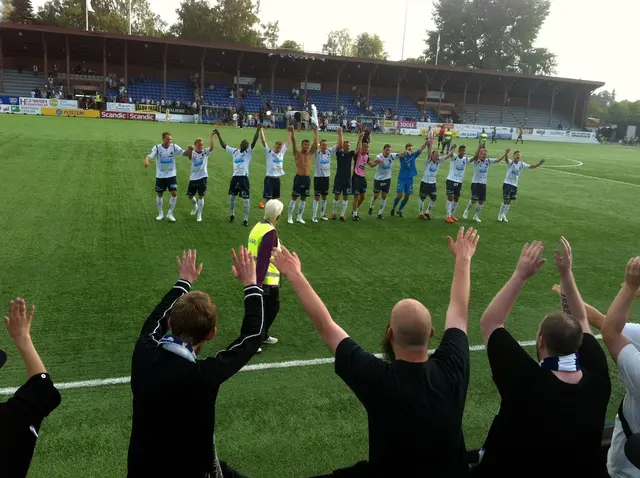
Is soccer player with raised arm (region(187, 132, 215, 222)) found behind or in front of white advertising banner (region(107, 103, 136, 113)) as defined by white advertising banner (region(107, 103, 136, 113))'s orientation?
in front

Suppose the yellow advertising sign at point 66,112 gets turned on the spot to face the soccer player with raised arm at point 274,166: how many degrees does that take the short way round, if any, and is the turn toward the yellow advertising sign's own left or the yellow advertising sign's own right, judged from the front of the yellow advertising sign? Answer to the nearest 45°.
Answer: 0° — it already faces them

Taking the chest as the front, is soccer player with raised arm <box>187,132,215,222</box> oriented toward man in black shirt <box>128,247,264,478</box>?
yes

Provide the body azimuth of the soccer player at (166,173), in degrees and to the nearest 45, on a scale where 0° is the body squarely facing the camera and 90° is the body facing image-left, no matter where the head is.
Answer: approximately 0°

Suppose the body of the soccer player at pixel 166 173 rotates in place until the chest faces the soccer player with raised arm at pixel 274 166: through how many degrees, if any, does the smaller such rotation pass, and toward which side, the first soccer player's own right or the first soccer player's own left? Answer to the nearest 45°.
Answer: approximately 90° to the first soccer player's own left

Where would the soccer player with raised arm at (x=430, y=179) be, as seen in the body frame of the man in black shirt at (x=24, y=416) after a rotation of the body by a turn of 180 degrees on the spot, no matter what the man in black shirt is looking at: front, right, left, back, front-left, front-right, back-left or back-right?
back-left

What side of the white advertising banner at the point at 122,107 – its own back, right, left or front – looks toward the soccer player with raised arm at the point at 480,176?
front

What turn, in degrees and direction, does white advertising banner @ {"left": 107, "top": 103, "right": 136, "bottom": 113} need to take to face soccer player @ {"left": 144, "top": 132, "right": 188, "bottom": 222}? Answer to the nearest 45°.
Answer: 0° — it already faces them

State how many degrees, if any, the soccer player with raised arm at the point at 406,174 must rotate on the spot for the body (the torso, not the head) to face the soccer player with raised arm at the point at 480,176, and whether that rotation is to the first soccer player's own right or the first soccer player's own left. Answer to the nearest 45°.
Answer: approximately 90° to the first soccer player's own left

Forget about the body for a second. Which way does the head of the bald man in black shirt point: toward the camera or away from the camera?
away from the camera

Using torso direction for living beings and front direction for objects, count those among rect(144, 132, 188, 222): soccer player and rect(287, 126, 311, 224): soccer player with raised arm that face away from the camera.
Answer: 0

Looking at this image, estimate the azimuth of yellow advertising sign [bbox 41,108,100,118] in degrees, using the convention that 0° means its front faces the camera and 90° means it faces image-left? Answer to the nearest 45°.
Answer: approximately 0°

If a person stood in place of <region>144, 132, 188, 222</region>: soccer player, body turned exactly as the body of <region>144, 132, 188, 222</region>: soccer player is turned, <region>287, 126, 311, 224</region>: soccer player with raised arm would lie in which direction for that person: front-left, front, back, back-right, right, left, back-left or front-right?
left

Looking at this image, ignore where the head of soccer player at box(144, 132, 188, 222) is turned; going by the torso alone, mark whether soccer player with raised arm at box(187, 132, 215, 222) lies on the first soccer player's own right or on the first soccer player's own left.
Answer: on the first soccer player's own left

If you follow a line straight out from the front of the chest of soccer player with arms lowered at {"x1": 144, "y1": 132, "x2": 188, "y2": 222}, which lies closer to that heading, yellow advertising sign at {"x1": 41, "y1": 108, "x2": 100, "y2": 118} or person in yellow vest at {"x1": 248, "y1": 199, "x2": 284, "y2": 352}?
the person in yellow vest
